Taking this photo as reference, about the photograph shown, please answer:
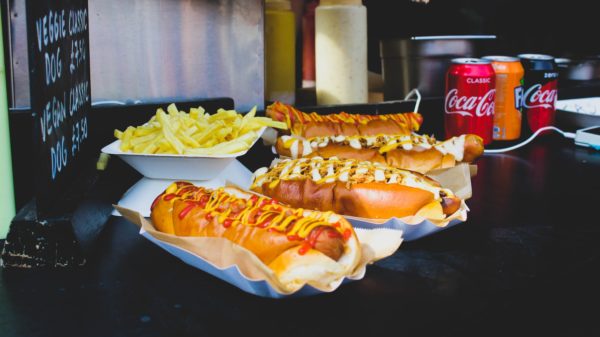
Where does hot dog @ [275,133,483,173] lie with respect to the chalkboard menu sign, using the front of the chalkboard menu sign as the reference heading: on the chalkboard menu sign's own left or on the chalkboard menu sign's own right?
on the chalkboard menu sign's own left

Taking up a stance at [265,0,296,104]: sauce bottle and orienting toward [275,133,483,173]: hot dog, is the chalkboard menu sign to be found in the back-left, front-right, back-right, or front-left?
front-right

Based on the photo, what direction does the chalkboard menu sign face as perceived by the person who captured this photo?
facing the viewer and to the right of the viewer

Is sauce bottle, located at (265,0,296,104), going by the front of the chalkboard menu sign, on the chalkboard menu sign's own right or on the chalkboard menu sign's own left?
on the chalkboard menu sign's own left

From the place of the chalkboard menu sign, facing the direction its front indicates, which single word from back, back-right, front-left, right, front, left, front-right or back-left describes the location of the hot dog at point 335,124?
left
